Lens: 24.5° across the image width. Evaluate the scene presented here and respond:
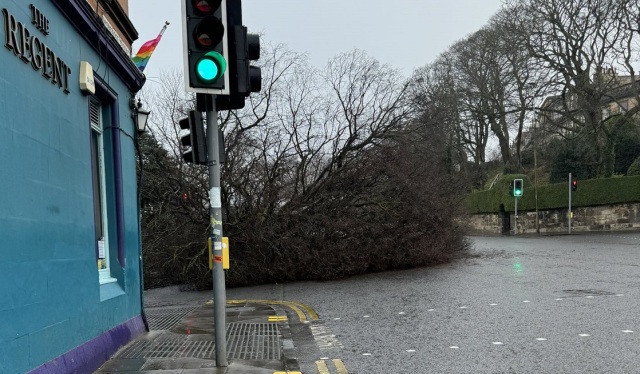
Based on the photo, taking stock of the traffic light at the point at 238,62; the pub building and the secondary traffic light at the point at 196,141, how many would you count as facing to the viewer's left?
1

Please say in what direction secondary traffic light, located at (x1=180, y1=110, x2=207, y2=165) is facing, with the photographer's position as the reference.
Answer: facing to the left of the viewer

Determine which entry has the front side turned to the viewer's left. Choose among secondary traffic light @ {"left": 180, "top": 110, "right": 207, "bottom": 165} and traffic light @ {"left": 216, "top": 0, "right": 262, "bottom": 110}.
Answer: the secondary traffic light

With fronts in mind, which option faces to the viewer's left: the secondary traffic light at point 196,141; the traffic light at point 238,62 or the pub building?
the secondary traffic light

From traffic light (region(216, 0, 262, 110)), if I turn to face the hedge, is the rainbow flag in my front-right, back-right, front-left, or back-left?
front-left
